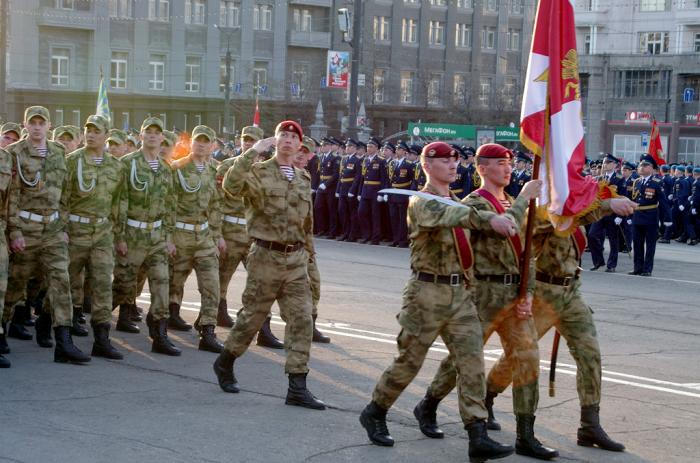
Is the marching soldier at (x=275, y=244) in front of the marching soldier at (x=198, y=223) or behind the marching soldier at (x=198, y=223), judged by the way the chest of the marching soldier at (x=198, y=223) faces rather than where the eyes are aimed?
in front

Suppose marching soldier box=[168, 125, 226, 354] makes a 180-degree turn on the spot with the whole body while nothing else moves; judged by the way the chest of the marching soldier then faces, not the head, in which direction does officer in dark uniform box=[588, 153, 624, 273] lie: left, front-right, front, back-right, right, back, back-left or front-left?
right

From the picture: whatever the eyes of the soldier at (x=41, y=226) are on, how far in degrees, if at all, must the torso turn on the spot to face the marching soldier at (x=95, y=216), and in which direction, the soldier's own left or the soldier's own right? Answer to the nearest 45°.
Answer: approximately 90° to the soldier's own left

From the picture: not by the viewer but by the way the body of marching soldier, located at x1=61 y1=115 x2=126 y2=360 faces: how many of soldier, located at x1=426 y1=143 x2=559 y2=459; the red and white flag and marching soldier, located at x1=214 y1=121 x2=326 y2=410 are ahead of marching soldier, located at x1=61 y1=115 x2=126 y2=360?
3

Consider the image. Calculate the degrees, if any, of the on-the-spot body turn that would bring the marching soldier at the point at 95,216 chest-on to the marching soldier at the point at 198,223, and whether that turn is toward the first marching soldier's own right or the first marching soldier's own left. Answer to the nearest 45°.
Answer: approximately 90° to the first marching soldier's own left

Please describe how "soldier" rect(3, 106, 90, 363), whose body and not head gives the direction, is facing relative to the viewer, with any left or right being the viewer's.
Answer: facing the viewer and to the right of the viewer

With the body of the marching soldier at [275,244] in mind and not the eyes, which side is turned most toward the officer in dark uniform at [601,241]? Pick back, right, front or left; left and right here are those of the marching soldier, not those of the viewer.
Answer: left

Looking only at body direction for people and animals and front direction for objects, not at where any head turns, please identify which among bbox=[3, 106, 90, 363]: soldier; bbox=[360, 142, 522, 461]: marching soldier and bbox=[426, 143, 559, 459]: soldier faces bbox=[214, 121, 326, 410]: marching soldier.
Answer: bbox=[3, 106, 90, 363]: soldier

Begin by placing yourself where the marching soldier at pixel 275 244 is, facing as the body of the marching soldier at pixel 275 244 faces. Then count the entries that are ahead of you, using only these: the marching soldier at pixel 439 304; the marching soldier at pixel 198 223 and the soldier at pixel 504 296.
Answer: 2

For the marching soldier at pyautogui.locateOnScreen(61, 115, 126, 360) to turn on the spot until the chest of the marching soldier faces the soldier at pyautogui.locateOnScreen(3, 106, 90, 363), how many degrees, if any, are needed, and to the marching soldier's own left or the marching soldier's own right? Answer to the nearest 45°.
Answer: approximately 90° to the marching soldier's own right

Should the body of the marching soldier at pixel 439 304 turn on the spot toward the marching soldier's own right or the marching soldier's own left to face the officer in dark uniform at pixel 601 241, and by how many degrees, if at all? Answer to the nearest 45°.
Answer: approximately 135° to the marching soldier's own left
